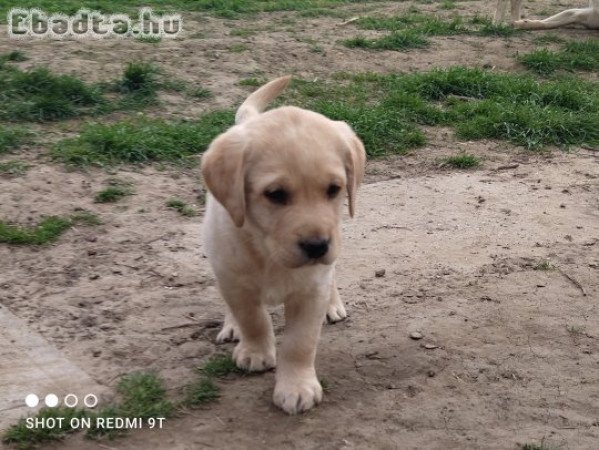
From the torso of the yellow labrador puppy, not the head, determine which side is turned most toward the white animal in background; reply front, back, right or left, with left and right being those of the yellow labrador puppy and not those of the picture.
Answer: back

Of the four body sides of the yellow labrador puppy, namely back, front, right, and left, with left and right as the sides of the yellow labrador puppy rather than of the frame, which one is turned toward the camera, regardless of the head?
front

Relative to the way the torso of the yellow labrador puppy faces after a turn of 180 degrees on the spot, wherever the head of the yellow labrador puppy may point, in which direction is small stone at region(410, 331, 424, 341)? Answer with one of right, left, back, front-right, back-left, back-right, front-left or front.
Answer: front-right

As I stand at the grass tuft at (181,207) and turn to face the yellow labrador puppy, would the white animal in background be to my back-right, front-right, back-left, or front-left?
back-left

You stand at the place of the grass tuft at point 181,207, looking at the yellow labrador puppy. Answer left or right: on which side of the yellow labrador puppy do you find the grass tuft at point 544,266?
left

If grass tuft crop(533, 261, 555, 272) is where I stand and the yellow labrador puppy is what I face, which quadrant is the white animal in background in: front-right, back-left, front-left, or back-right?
back-right
